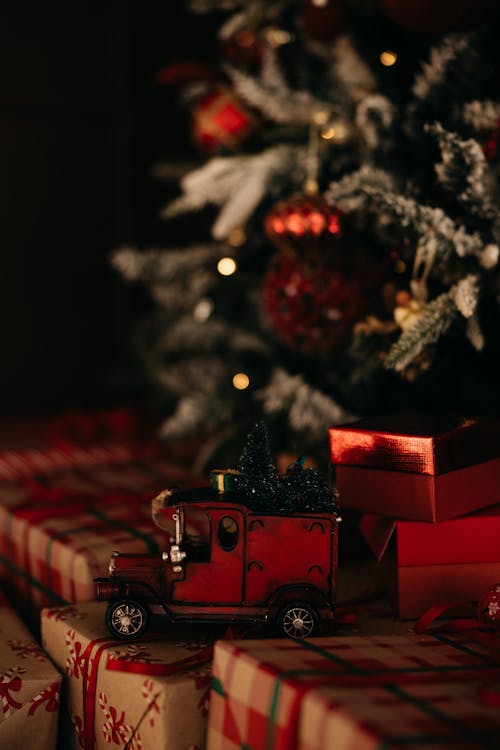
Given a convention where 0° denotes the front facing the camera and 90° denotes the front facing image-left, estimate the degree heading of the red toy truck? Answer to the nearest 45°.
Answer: approximately 90°
